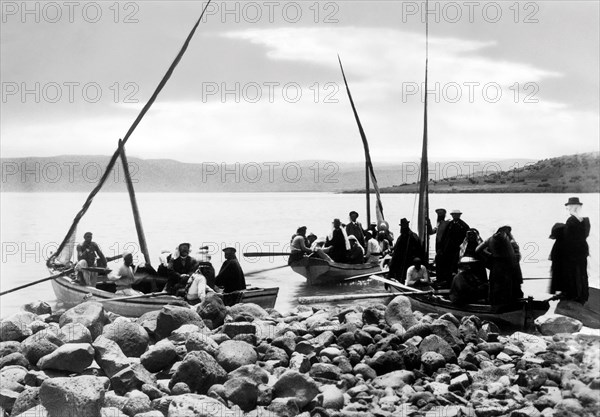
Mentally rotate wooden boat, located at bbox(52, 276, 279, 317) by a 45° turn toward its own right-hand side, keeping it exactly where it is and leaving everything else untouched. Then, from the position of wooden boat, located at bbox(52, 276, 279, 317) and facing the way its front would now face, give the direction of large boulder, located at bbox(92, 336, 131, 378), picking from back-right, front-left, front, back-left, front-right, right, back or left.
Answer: back-left

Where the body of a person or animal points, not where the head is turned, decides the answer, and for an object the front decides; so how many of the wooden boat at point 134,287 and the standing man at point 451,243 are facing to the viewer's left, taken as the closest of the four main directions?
1

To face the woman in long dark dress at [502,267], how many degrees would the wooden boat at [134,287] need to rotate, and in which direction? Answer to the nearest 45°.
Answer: approximately 135° to its left

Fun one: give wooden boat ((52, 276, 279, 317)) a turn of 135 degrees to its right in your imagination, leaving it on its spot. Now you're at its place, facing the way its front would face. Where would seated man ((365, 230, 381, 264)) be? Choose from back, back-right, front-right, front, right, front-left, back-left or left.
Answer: front

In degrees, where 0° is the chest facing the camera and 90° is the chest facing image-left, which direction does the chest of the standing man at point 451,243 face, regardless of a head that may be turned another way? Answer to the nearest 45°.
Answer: approximately 0°

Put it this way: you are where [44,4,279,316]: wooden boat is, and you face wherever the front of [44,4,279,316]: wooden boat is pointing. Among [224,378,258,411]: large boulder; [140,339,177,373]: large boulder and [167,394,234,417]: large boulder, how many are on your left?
3

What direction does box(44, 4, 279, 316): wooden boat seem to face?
to the viewer's left

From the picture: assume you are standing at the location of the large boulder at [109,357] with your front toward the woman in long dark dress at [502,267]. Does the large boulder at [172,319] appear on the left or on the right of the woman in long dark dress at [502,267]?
left

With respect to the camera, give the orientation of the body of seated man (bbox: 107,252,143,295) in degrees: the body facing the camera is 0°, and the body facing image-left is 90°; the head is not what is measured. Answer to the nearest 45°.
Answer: approximately 315°
